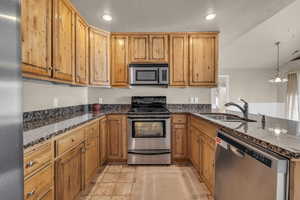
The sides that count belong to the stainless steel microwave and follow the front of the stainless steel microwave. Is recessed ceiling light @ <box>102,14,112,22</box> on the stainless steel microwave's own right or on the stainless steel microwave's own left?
on the stainless steel microwave's own right

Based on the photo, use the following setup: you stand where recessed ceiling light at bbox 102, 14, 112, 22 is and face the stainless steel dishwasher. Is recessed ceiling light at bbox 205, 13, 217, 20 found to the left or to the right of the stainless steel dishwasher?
left

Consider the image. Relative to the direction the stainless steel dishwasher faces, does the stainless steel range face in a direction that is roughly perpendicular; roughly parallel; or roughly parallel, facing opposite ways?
roughly perpendicular

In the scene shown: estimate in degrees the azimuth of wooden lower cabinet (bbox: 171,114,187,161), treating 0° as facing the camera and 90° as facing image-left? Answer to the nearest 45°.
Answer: approximately 0°

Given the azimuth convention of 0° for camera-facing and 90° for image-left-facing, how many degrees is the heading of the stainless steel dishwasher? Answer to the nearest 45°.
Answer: approximately 45°
